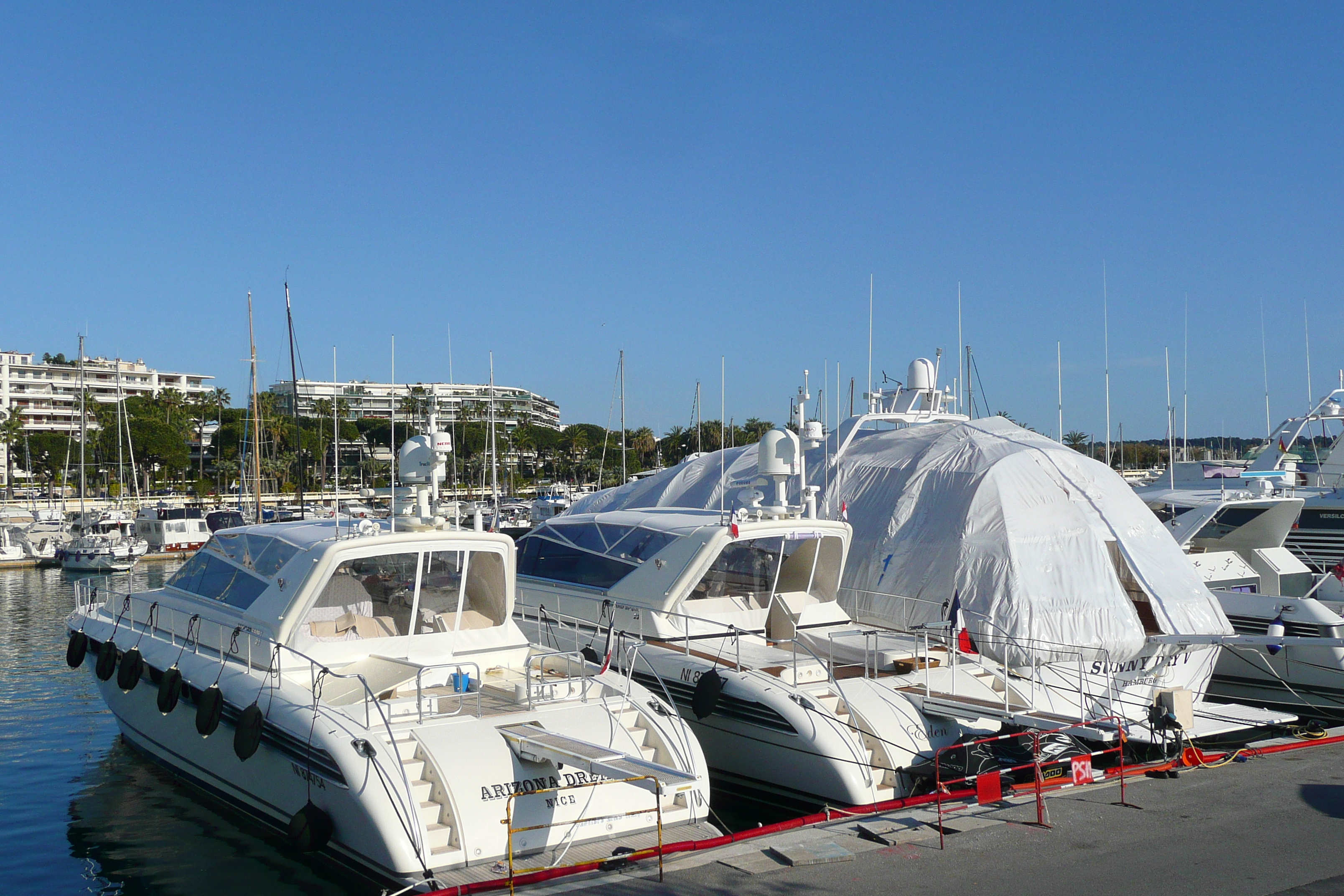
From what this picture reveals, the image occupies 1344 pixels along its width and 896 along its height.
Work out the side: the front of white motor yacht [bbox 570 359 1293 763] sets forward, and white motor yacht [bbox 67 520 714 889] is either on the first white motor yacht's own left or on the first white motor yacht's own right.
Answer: on the first white motor yacht's own left

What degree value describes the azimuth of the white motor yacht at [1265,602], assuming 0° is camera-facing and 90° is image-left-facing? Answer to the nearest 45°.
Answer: approximately 135°

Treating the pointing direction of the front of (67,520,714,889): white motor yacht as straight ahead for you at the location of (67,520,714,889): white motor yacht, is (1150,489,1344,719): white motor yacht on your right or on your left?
on your right

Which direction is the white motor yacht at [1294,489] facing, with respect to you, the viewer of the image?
facing away from the viewer and to the left of the viewer

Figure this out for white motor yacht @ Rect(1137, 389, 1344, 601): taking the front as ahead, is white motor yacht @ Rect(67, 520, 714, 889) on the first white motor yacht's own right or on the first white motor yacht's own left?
on the first white motor yacht's own left

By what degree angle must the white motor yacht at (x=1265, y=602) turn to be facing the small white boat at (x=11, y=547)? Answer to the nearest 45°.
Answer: approximately 45° to its left

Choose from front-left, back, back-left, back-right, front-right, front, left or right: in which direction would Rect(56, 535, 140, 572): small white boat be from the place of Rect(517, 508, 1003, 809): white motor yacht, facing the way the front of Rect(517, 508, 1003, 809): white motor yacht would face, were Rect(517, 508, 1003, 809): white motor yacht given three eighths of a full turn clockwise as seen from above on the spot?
back-left

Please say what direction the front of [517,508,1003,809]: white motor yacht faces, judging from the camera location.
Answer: facing away from the viewer and to the left of the viewer

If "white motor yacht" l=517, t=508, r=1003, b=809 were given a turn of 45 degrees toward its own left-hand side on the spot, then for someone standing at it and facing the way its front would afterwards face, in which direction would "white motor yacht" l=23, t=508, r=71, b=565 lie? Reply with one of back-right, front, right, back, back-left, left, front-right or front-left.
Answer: front-right

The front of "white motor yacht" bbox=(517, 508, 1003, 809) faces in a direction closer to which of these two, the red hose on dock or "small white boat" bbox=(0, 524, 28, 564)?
the small white boat

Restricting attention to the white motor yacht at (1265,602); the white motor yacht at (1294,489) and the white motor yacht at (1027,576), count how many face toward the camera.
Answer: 0

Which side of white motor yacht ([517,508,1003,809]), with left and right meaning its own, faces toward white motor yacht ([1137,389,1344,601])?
right

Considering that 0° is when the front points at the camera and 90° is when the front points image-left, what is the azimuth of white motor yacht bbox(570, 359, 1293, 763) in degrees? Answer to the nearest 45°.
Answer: approximately 135°

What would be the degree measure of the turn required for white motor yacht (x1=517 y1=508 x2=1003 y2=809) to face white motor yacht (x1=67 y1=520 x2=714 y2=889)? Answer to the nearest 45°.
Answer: approximately 90° to its left

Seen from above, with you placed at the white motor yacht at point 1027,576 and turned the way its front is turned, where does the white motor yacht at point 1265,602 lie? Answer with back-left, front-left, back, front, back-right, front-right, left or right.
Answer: right

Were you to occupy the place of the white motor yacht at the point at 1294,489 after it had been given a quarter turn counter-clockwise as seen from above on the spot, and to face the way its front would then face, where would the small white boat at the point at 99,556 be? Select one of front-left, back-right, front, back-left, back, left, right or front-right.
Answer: front-right
